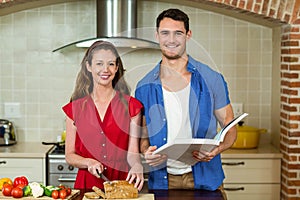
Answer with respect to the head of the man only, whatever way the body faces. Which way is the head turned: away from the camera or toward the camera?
toward the camera

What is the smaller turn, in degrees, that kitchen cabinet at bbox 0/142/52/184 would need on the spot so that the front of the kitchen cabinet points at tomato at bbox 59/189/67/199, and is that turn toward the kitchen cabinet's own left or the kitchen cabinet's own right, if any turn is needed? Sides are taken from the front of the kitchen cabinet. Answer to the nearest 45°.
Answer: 0° — it already faces it

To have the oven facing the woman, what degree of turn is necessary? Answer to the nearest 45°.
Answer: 0° — it already faces them

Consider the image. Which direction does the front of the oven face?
toward the camera

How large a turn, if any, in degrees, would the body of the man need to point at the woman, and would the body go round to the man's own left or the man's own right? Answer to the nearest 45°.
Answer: approximately 90° to the man's own right

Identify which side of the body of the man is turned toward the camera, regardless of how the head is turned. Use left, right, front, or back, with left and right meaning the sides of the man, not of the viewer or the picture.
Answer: front

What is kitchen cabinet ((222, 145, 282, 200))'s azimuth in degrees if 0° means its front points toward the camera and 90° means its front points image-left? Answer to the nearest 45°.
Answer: approximately 0°

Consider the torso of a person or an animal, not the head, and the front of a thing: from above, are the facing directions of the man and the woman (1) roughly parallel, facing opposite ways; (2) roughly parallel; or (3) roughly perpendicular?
roughly parallel

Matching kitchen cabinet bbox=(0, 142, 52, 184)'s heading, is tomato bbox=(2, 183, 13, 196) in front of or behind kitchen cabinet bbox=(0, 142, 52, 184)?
in front

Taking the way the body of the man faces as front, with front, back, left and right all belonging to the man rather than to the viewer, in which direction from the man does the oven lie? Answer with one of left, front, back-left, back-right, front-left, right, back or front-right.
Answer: back-right

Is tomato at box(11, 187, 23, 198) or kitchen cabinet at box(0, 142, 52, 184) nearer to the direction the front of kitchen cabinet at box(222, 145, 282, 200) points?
the tomato

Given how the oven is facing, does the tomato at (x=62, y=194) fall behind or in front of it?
in front

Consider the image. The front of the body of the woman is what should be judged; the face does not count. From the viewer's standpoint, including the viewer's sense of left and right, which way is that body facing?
facing the viewer

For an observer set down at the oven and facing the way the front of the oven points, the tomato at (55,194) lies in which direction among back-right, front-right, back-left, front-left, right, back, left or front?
front
